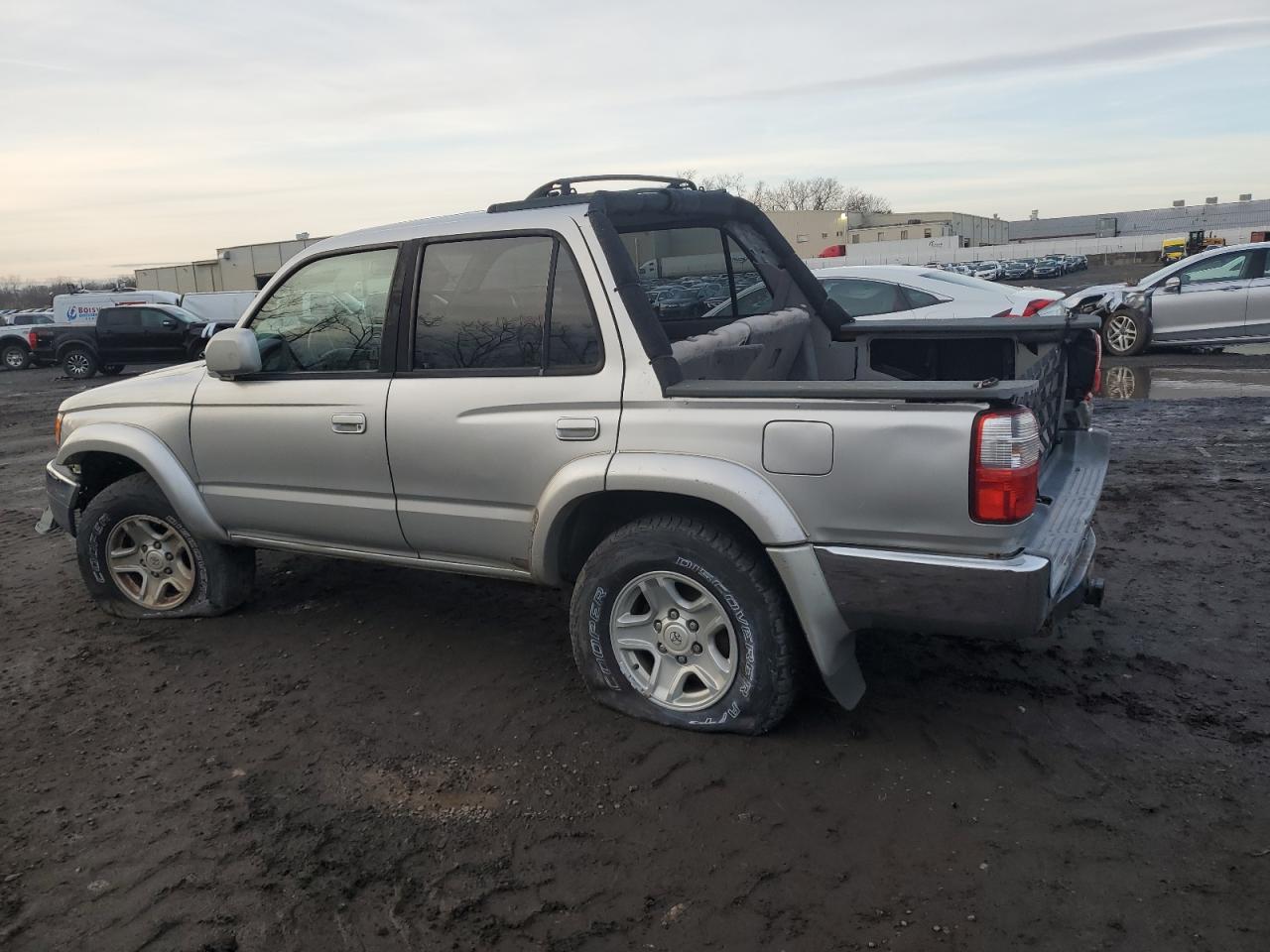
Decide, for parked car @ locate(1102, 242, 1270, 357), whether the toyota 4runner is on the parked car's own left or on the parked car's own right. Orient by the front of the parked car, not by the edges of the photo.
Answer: on the parked car's own left

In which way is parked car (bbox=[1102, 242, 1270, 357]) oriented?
to the viewer's left

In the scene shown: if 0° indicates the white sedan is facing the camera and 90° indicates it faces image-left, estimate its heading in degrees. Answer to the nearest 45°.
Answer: approximately 90°

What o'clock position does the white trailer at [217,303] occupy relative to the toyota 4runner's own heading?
The white trailer is roughly at 1 o'clock from the toyota 4runner.

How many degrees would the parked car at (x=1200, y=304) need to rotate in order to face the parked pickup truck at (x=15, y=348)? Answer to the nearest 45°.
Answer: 0° — it already faces it

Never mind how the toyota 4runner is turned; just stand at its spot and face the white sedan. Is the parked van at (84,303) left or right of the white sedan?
left

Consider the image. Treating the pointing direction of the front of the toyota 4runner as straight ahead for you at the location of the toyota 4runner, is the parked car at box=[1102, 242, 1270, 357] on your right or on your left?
on your right

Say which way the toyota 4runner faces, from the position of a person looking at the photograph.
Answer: facing away from the viewer and to the left of the viewer
